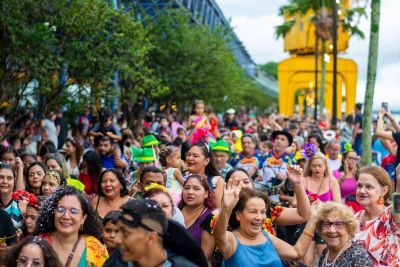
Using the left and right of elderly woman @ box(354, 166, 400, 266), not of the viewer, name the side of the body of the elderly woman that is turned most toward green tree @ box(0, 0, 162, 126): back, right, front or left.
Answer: right

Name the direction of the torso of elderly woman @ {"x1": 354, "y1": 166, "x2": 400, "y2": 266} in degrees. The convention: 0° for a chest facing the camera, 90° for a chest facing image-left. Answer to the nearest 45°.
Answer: approximately 45°

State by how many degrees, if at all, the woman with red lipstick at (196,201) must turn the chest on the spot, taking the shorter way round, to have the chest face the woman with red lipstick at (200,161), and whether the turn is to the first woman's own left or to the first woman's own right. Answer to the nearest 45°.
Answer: approximately 135° to the first woman's own right

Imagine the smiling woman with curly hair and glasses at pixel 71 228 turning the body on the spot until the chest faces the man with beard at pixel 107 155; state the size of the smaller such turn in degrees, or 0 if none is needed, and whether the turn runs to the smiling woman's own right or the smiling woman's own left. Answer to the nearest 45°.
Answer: approximately 180°

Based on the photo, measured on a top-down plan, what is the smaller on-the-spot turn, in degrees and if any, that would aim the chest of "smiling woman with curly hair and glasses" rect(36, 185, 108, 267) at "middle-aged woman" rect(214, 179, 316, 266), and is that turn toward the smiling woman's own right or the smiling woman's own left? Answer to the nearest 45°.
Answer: approximately 90° to the smiling woman's own left
